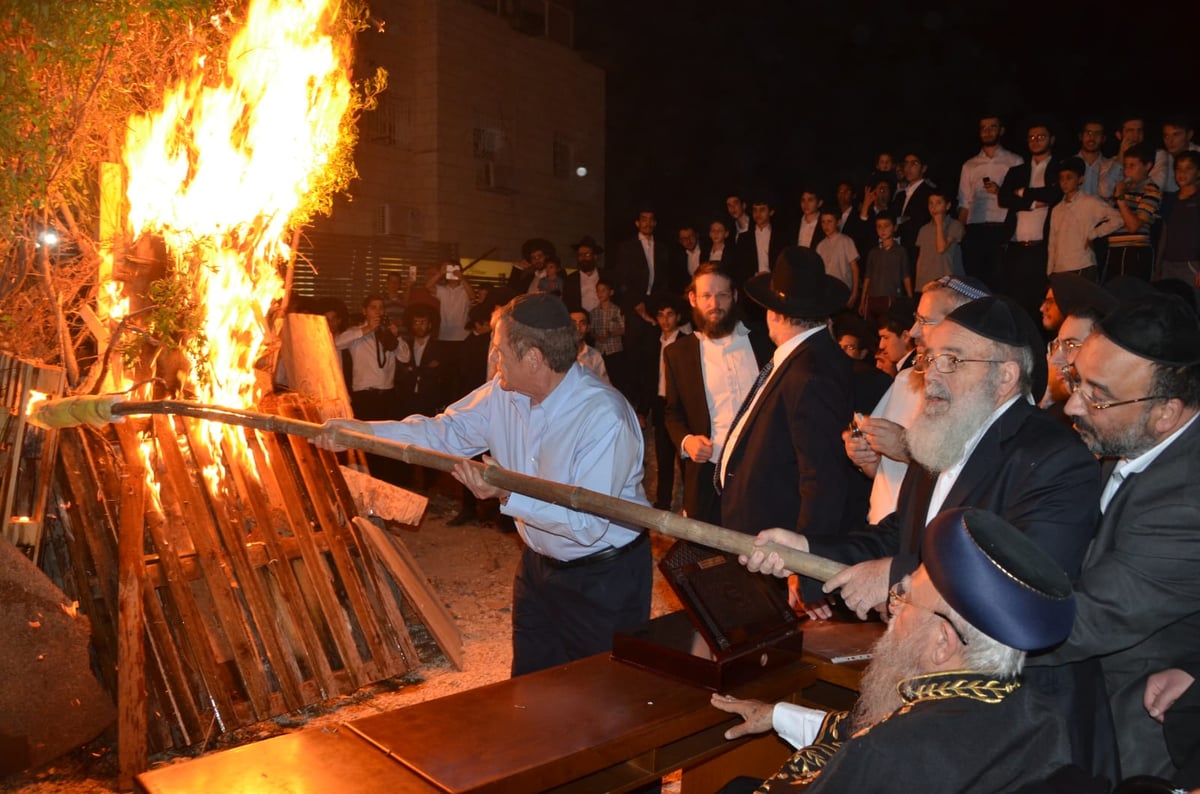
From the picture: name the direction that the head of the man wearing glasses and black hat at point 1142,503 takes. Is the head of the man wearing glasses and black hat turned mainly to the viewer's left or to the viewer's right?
to the viewer's left

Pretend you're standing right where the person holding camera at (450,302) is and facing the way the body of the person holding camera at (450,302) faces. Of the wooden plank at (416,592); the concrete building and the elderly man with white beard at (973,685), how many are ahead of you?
2

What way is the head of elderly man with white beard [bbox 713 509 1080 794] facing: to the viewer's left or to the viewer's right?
to the viewer's left

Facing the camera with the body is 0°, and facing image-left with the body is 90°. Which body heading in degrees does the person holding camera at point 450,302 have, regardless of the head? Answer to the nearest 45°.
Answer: approximately 0°

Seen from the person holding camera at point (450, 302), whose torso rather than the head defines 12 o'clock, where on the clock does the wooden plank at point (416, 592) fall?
The wooden plank is roughly at 12 o'clock from the person holding camera.

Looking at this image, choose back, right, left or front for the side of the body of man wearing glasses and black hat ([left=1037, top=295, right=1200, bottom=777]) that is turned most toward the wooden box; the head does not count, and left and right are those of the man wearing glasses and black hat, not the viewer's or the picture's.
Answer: front

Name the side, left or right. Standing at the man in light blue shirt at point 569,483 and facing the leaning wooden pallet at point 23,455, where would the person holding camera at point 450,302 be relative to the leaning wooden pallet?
right

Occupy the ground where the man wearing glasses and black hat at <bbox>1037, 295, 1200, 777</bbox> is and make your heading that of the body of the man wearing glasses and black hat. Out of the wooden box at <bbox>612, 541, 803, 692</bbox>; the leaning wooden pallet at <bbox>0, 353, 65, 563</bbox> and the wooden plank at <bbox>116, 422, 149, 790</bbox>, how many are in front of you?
3

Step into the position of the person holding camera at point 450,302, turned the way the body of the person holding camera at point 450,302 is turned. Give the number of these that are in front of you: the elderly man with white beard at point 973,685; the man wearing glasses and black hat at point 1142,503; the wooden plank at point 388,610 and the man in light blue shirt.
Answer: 4

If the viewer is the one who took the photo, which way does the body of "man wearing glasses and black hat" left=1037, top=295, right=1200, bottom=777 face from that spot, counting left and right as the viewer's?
facing to the left of the viewer

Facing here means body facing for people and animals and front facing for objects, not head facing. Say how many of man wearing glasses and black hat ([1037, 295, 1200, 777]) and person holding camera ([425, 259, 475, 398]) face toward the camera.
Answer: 1
